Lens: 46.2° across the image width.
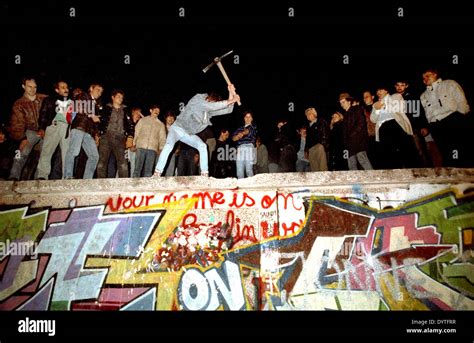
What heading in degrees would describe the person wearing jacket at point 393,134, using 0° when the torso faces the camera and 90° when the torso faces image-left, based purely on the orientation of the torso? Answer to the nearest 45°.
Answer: approximately 45°

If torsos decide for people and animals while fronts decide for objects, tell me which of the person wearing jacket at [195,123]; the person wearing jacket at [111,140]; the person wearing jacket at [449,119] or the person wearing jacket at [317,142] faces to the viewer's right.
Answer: the person wearing jacket at [195,123]

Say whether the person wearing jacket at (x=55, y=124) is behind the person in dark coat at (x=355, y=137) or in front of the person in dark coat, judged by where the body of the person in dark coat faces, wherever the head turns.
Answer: in front

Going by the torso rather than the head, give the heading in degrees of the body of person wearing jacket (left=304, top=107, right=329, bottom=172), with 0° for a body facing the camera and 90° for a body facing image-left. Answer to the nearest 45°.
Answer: approximately 45°

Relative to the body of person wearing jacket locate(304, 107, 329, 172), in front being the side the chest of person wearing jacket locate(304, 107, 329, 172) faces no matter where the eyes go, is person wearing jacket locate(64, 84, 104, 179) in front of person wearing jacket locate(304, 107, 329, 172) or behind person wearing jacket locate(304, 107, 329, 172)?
in front

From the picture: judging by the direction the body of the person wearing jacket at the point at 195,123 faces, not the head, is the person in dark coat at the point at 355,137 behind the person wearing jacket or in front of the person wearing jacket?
in front

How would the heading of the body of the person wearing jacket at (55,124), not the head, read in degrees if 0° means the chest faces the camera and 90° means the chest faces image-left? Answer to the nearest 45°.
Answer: approximately 315°

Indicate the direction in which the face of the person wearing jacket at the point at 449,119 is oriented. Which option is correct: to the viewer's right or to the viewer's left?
to the viewer's left

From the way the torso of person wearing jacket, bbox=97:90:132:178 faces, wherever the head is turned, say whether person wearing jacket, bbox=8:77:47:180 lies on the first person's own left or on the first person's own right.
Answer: on the first person's own right
